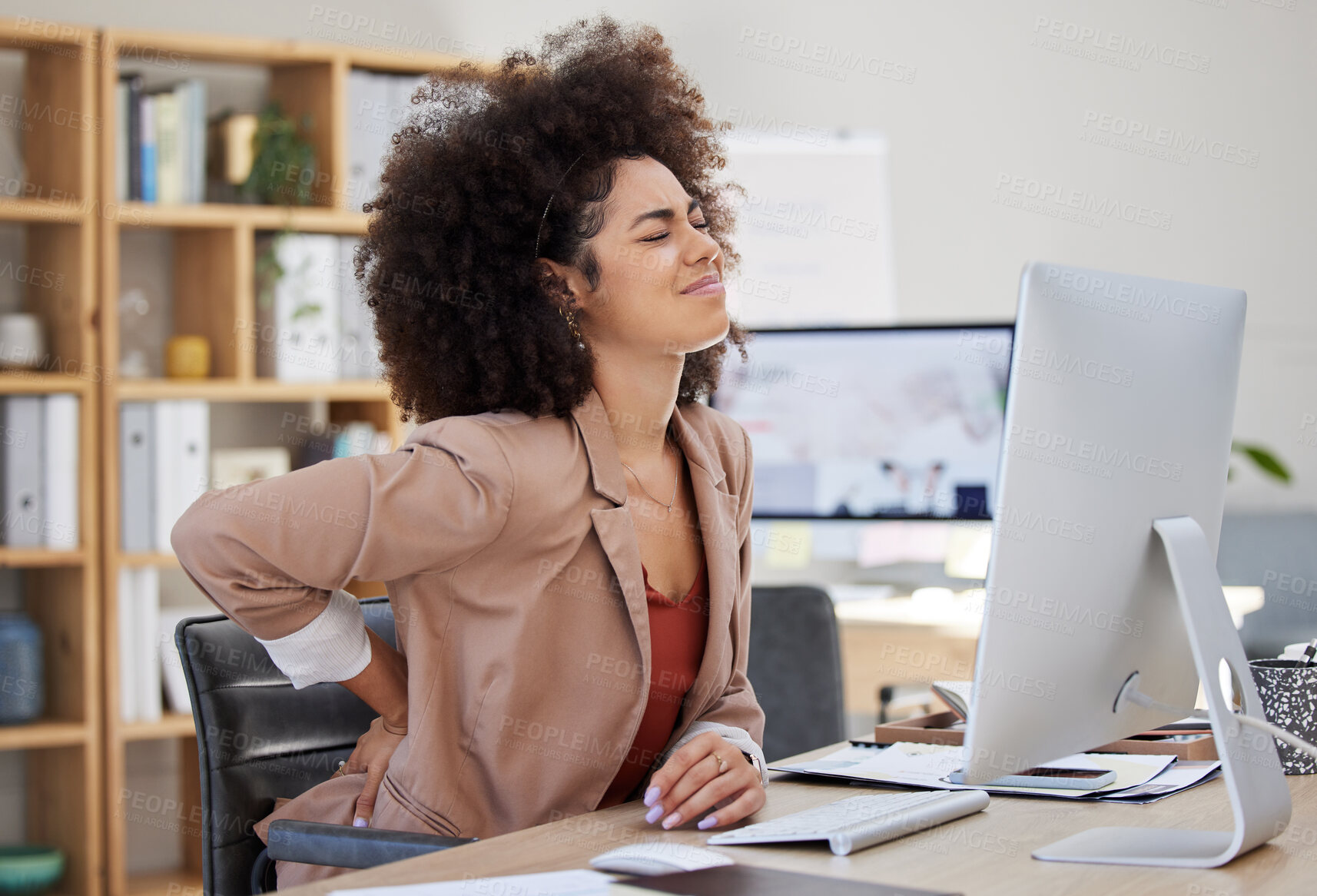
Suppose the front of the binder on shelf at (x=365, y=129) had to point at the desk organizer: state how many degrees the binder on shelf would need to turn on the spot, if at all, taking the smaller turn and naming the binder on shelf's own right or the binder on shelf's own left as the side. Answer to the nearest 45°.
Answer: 0° — it already faces it

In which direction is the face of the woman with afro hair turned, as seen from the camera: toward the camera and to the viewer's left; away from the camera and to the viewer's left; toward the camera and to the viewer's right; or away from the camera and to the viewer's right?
toward the camera and to the viewer's right

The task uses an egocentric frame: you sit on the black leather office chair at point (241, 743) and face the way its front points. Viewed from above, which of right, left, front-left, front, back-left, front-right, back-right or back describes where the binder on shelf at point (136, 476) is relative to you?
back-left

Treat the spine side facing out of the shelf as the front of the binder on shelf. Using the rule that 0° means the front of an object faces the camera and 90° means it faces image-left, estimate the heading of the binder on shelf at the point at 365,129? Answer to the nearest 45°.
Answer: approximately 0°

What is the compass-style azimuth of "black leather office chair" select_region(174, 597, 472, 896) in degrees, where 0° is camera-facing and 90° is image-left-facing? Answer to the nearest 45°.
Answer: approximately 315°

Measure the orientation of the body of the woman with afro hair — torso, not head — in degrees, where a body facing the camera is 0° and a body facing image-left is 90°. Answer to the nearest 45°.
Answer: approximately 315°

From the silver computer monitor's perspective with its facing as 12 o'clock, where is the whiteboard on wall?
The whiteboard on wall is roughly at 1 o'clock from the silver computer monitor.

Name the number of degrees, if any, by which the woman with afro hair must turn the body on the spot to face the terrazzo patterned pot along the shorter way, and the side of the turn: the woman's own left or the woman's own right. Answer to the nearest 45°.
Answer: approximately 45° to the woman's own left
